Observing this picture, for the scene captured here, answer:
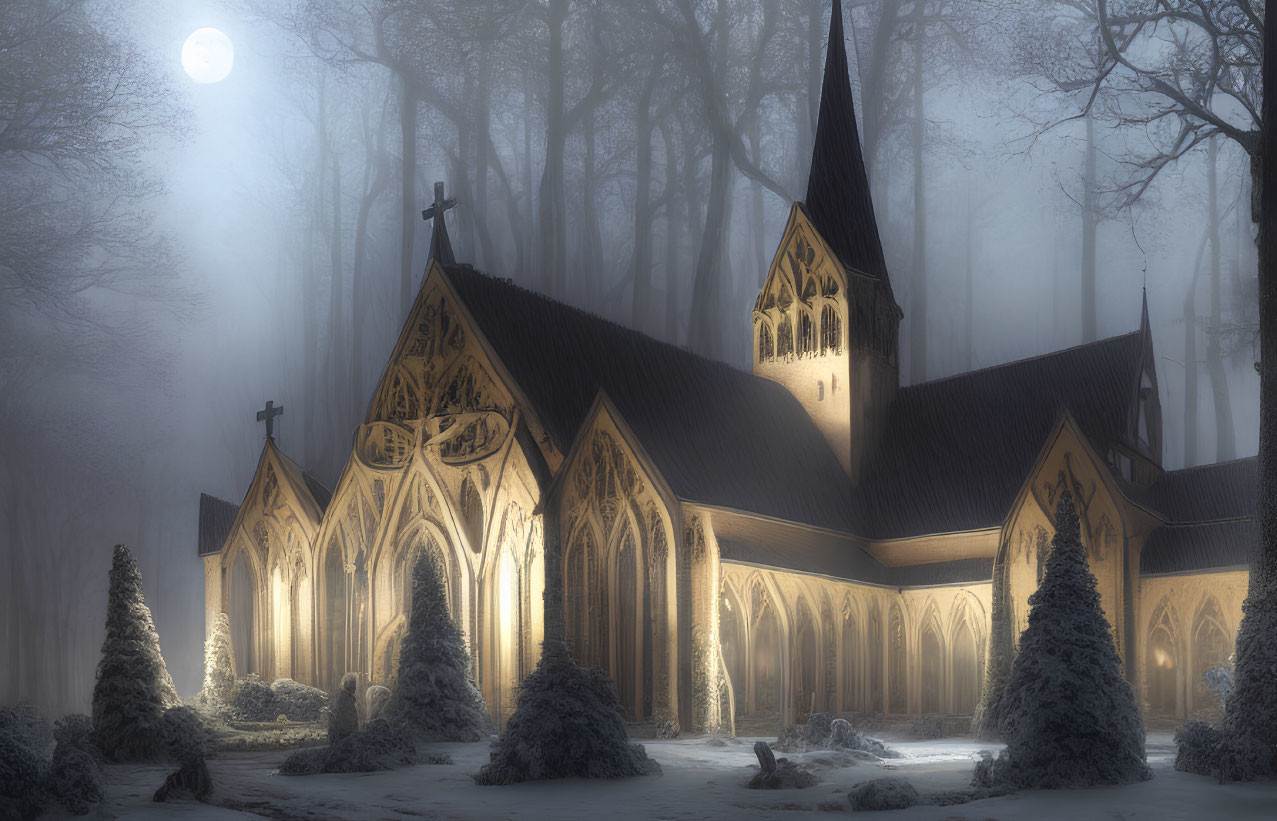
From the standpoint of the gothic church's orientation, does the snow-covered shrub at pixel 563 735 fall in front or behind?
in front

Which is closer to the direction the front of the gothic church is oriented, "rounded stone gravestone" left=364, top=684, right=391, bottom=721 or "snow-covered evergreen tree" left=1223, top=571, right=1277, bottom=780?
the rounded stone gravestone

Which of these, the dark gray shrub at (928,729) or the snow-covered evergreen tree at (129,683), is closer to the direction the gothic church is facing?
the snow-covered evergreen tree

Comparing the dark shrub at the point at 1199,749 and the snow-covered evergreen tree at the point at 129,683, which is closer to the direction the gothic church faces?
the snow-covered evergreen tree

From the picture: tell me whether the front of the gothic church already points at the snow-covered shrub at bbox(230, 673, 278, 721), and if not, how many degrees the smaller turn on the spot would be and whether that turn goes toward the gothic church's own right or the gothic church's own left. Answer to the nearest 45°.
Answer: approximately 45° to the gothic church's own right

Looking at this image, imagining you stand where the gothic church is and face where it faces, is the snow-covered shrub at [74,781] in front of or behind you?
in front

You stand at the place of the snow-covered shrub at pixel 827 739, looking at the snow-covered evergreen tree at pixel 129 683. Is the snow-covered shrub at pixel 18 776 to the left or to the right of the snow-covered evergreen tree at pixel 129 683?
left

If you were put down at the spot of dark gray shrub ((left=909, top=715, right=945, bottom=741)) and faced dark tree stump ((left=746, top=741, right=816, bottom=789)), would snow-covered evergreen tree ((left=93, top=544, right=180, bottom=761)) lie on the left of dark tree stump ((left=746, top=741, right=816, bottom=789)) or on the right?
right

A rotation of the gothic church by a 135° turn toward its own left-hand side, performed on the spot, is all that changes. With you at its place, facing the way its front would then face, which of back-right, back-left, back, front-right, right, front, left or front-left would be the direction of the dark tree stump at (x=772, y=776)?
right

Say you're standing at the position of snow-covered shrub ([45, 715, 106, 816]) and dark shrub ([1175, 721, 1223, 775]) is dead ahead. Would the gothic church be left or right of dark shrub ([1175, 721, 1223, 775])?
left

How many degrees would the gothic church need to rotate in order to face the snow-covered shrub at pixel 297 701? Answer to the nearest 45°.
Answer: approximately 45° to its right
